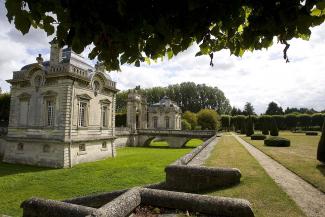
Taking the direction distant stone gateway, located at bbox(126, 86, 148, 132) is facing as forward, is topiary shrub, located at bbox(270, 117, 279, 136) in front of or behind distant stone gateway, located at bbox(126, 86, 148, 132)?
in front

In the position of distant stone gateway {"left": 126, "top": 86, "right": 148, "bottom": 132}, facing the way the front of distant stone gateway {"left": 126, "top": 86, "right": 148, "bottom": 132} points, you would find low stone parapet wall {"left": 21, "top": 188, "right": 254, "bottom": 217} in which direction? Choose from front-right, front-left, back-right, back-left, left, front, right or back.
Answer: front-right

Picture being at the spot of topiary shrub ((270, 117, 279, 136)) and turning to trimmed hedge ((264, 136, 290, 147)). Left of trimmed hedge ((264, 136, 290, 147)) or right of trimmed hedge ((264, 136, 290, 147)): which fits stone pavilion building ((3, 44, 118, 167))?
right

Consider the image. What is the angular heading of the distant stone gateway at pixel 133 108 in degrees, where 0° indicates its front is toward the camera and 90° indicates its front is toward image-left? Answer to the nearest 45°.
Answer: approximately 315°

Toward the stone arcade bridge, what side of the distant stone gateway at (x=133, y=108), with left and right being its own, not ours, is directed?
front

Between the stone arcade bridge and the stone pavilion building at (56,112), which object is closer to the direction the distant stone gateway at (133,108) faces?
the stone arcade bridge

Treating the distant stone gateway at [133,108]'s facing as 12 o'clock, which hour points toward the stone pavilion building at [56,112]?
The stone pavilion building is roughly at 2 o'clock from the distant stone gateway.
